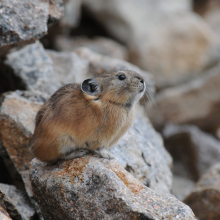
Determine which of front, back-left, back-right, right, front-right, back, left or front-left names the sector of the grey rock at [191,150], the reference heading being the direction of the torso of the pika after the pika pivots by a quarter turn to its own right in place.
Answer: back-left

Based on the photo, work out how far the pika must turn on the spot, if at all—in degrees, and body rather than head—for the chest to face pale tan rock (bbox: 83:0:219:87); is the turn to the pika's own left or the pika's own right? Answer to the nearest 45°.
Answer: approximately 90° to the pika's own left

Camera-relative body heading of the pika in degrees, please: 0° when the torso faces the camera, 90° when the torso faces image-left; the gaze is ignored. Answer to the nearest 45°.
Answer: approximately 270°

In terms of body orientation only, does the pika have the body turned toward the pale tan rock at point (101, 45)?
no

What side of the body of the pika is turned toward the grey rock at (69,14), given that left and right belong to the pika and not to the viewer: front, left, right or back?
left

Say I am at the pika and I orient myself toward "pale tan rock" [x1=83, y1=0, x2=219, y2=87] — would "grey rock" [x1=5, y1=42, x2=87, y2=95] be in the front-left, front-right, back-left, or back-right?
front-left

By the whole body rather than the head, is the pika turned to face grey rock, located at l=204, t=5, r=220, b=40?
no

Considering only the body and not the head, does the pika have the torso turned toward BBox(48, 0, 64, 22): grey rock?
no

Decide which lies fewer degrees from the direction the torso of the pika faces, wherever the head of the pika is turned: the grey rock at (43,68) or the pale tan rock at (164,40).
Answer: the pale tan rock
